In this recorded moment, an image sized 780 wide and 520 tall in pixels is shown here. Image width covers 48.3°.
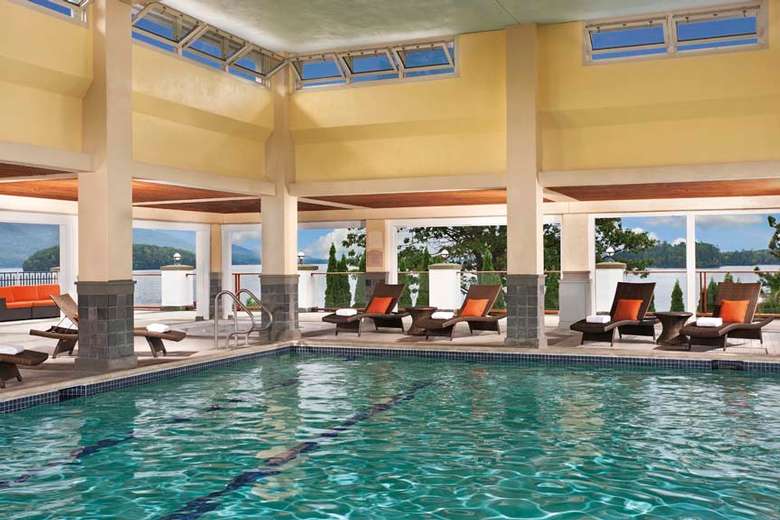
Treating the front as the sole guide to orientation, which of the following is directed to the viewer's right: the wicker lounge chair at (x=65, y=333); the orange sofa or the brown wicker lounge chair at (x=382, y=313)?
the wicker lounge chair at (x=65, y=333)

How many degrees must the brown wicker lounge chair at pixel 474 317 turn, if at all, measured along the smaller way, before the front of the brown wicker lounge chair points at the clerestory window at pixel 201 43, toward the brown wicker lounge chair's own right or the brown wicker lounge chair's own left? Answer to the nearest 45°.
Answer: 0° — it already faces it

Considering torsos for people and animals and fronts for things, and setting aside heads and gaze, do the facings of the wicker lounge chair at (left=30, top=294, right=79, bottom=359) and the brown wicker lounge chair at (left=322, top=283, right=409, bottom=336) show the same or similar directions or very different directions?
very different directions

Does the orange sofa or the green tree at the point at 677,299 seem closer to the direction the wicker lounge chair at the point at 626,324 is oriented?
the orange sofa

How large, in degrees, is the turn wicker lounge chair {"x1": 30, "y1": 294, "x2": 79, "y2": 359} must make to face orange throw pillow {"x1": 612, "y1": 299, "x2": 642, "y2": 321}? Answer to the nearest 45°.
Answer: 0° — it already faces it

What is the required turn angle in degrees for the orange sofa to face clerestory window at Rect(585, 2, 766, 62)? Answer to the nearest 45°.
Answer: approximately 45° to its left

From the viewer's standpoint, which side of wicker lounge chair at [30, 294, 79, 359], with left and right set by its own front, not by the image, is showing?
right

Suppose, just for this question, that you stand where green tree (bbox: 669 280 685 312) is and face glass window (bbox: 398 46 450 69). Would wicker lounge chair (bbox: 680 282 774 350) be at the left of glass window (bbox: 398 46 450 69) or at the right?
left

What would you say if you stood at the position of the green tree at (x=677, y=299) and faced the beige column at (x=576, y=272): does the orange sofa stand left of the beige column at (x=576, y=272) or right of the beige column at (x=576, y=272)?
right

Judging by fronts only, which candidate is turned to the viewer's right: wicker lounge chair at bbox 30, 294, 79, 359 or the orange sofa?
the wicker lounge chair

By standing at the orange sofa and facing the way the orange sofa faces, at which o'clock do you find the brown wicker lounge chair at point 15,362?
The brown wicker lounge chair is roughly at 12 o'clock from the orange sofa.

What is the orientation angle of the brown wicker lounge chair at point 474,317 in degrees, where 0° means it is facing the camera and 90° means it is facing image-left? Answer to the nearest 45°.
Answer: approximately 45°
